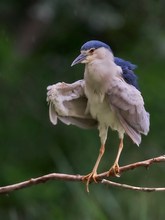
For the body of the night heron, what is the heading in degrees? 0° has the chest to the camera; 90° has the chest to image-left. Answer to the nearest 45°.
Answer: approximately 45°
